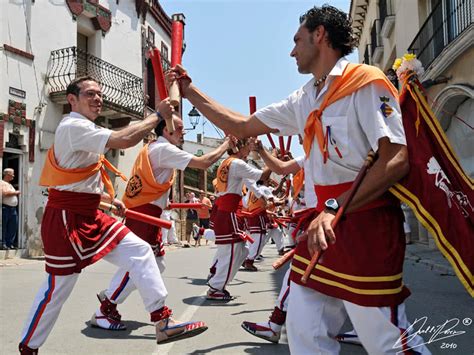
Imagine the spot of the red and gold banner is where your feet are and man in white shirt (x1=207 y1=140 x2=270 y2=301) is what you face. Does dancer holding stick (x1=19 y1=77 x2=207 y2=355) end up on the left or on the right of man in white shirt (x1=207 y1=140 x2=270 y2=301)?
left

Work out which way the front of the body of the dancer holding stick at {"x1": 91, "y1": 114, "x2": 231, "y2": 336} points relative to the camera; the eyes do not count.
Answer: to the viewer's right

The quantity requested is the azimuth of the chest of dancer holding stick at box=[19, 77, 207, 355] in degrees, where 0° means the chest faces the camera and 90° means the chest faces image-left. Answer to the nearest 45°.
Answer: approximately 270°

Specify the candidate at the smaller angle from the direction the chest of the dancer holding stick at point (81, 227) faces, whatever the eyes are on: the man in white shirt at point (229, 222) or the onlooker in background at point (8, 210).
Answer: the man in white shirt

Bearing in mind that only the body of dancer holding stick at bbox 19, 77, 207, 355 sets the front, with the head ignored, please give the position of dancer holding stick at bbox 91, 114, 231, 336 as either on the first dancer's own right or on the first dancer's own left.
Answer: on the first dancer's own left

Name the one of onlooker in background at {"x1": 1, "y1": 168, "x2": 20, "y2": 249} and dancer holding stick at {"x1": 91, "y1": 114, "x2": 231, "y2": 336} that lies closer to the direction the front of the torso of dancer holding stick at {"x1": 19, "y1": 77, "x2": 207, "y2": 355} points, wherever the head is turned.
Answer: the dancer holding stick

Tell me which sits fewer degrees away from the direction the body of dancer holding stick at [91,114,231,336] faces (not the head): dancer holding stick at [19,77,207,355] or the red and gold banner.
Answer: the red and gold banner

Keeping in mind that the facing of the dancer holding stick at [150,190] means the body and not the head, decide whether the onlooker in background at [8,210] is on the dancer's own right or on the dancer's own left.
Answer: on the dancer's own left

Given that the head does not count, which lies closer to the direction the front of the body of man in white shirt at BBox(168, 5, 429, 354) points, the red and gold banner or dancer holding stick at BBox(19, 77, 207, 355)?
the dancer holding stick

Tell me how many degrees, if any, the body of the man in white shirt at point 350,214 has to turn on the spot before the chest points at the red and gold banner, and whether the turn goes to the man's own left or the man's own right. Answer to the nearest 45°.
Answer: approximately 135° to the man's own left

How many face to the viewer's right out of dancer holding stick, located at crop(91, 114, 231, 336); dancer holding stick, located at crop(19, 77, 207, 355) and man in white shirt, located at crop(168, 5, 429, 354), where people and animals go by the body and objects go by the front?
2

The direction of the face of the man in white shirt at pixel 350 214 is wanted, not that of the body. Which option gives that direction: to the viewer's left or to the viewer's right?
to the viewer's left

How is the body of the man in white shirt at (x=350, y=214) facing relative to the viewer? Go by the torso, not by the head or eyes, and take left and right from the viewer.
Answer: facing the viewer and to the left of the viewer
